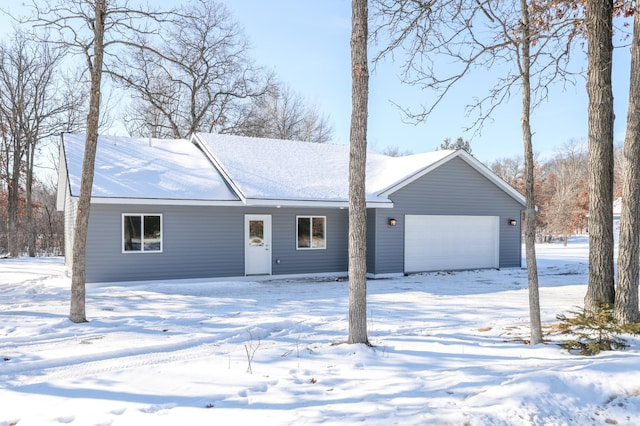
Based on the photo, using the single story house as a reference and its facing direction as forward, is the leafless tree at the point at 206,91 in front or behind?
behind

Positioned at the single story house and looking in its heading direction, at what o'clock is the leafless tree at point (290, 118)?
The leafless tree is roughly at 6 o'clock from the single story house.

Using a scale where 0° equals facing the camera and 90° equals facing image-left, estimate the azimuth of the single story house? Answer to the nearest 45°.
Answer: approximately 0°

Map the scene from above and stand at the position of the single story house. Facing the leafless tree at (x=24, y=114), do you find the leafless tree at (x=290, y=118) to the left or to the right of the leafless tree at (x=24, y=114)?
right
